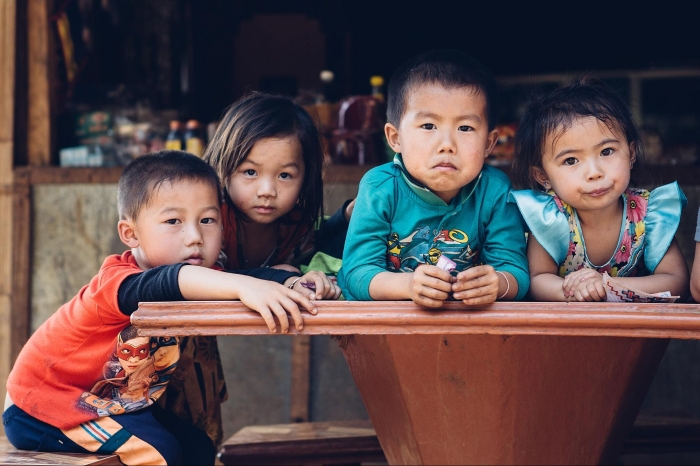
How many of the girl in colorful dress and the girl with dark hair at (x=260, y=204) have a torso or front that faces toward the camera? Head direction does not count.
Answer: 2

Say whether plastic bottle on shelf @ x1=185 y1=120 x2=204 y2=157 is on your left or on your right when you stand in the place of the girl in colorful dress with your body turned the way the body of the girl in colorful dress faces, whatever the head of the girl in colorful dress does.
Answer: on your right

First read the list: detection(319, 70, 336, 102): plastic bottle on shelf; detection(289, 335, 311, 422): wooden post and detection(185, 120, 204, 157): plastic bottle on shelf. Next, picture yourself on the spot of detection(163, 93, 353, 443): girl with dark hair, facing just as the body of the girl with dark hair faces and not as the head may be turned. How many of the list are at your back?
3

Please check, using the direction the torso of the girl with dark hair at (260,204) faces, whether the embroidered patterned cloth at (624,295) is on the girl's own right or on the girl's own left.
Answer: on the girl's own left

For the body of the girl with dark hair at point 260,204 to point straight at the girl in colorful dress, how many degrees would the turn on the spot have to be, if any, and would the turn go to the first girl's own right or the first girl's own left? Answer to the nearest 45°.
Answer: approximately 45° to the first girl's own left

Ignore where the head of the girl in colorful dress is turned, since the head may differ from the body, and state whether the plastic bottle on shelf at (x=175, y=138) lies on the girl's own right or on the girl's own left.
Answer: on the girl's own right

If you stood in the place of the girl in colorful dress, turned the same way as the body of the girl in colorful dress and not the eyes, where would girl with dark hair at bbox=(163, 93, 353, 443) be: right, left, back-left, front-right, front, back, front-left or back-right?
right

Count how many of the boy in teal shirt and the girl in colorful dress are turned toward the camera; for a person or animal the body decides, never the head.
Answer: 2

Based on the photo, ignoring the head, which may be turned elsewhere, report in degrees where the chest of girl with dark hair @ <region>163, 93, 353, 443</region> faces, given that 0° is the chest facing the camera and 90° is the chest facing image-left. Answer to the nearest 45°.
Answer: approximately 0°

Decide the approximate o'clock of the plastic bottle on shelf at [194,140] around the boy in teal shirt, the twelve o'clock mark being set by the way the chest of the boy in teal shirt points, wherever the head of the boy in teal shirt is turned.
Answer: The plastic bottle on shelf is roughly at 5 o'clock from the boy in teal shirt.
